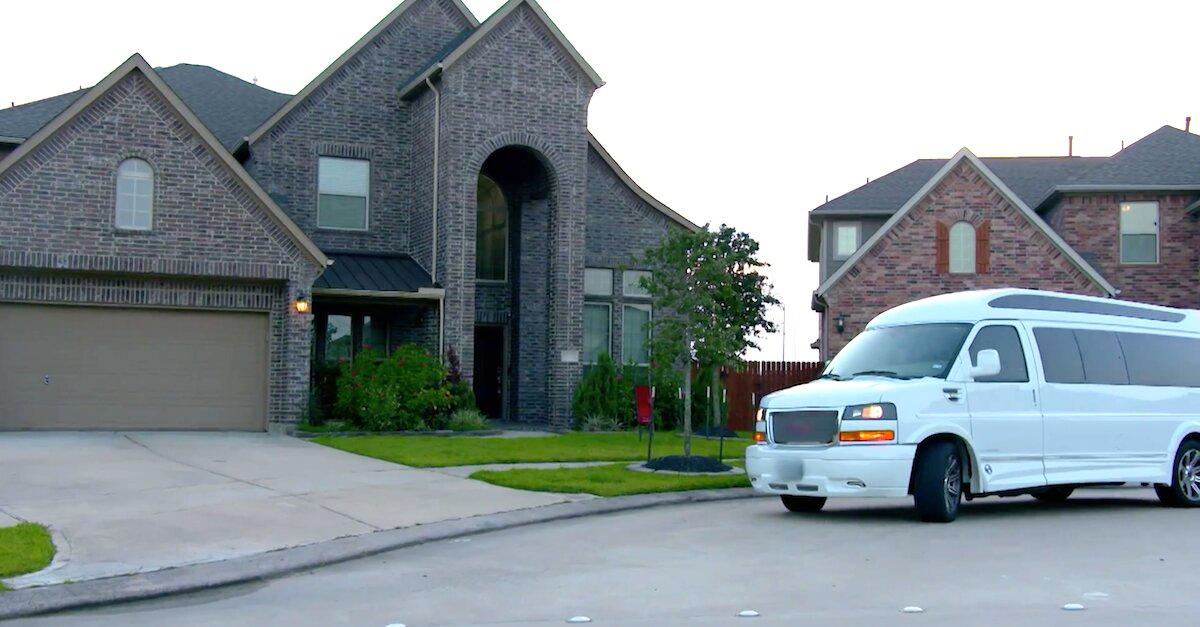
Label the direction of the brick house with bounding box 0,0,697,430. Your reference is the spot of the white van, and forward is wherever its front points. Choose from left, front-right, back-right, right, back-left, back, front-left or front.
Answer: right

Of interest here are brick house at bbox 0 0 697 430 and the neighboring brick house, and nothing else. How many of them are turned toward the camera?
2

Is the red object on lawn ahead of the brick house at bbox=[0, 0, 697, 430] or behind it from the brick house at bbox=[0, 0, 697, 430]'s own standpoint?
ahead

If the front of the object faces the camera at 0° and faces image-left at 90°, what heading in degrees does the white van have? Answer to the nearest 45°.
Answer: approximately 45°

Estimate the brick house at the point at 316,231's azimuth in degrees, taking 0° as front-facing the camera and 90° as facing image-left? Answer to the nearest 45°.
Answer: approximately 0°

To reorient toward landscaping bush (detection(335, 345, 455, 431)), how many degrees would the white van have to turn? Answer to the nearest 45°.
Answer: approximately 90° to its right

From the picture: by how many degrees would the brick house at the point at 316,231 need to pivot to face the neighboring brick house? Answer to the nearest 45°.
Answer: approximately 90° to its left

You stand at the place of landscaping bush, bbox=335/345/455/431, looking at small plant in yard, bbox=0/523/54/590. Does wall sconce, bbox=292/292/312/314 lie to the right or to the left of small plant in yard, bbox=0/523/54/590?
right

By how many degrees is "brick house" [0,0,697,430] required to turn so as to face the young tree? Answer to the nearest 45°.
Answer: approximately 45° to its left

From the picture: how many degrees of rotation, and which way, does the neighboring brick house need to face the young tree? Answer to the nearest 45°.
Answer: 0° — it already faces it

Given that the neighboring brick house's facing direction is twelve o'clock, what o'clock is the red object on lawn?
The red object on lawn is roughly at 1 o'clock from the neighboring brick house.

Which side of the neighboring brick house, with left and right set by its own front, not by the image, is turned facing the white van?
front

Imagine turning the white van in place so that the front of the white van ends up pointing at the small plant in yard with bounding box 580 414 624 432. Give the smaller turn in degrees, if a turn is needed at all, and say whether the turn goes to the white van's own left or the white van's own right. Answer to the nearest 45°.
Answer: approximately 90° to the white van's own right

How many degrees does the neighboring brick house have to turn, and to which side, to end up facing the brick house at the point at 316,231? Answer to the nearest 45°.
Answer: approximately 45° to its right

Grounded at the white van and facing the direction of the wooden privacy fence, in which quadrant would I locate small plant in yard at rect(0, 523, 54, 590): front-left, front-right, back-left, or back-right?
back-left

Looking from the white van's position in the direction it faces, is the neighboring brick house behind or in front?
behind

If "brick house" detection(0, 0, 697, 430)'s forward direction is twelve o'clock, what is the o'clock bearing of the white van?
The white van is roughly at 11 o'clock from the brick house.
